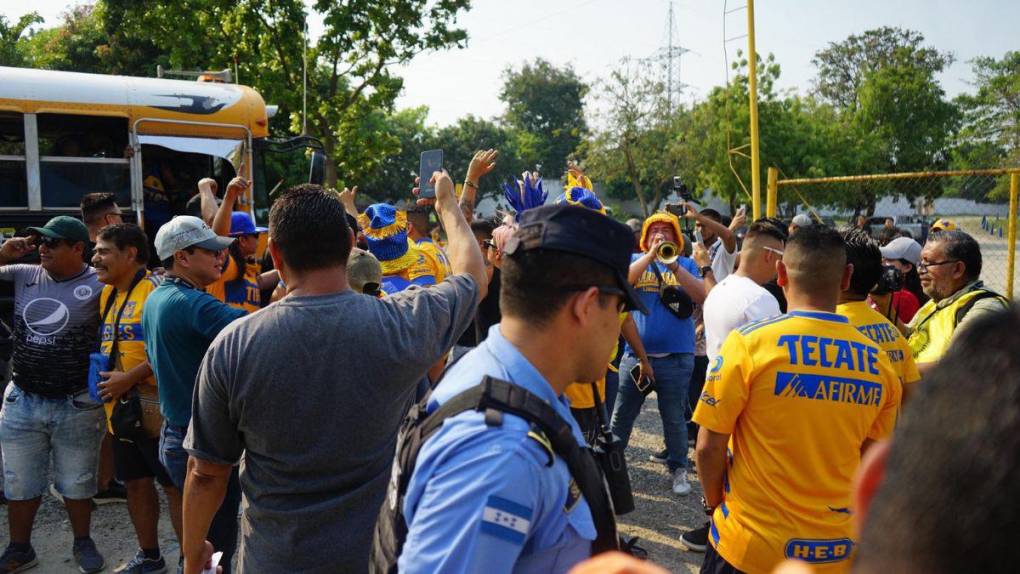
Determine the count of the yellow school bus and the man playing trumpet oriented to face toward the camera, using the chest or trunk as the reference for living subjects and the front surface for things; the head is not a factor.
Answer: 1

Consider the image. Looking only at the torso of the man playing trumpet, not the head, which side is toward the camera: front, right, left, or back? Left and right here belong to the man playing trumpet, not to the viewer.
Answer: front

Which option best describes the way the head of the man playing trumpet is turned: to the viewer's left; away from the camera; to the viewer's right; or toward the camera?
toward the camera

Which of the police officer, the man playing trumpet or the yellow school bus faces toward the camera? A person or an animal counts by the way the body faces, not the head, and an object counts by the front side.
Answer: the man playing trumpet

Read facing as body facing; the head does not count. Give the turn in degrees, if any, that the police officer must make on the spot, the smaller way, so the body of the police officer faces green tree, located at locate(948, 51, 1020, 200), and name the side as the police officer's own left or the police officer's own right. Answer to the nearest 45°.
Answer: approximately 45° to the police officer's own left

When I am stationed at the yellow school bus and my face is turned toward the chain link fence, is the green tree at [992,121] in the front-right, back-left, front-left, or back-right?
front-left

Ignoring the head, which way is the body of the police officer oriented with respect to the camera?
to the viewer's right

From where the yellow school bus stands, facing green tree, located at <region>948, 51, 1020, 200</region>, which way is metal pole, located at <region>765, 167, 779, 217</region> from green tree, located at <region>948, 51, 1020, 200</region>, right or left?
right

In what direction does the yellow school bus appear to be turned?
to the viewer's right

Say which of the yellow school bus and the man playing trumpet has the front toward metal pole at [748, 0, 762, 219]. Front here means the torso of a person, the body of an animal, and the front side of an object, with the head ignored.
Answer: the yellow school bus

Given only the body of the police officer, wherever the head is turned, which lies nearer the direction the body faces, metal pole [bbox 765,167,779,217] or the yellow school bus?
the metal pole

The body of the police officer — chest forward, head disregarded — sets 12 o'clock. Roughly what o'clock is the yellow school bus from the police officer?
The yellow school bus is roughly at 8 o'clock from the police officer.

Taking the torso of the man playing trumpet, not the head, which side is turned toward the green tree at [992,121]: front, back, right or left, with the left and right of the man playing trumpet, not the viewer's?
back

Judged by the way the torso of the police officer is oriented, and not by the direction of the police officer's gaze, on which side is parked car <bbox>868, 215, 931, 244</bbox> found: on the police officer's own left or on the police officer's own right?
on the police officer's own left
